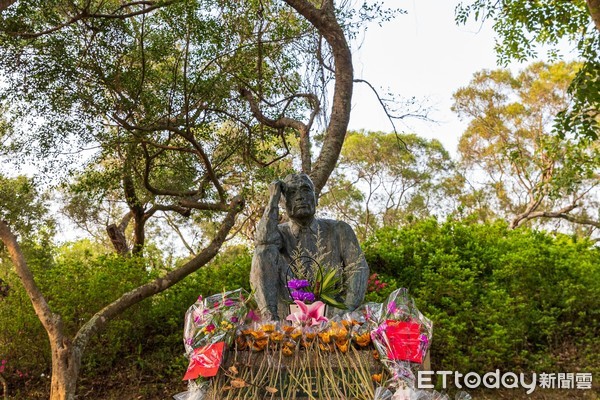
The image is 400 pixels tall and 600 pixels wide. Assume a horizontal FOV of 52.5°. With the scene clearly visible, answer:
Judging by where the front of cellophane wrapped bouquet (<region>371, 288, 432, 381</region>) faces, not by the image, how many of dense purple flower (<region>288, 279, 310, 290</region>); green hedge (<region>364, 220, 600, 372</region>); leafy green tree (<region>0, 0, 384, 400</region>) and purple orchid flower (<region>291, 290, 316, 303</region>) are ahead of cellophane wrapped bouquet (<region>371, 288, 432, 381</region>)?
0

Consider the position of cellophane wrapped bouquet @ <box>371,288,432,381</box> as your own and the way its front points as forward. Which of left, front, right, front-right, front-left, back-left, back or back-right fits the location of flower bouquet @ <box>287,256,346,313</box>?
back-right

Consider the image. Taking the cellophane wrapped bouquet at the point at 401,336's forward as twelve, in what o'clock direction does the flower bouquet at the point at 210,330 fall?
The flower bouquet is roughly at 3 o'clock from the cellophane wrapped bouquet.

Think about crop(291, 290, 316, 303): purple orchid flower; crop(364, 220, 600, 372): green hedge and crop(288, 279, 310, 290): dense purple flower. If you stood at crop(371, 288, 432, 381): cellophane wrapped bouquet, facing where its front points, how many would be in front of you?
0

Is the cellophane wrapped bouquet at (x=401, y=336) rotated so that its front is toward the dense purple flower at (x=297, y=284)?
no

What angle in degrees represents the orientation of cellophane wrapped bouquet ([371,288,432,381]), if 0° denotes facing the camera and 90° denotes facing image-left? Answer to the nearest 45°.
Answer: approximately 0°

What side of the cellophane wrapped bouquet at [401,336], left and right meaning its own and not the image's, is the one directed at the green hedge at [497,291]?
back

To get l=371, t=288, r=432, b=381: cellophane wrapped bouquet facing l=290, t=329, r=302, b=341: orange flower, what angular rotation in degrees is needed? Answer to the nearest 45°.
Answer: approximately 90° to its right

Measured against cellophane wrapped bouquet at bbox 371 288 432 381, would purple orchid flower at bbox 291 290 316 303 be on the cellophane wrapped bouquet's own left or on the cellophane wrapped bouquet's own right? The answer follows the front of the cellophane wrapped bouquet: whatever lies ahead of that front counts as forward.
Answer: on the cellophane wrapped bouquet's own right

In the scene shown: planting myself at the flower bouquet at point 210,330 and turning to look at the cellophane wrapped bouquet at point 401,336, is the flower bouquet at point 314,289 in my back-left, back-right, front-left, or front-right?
front-left

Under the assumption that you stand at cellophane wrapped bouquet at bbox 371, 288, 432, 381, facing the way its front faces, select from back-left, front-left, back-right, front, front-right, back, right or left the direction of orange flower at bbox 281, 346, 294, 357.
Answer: right
